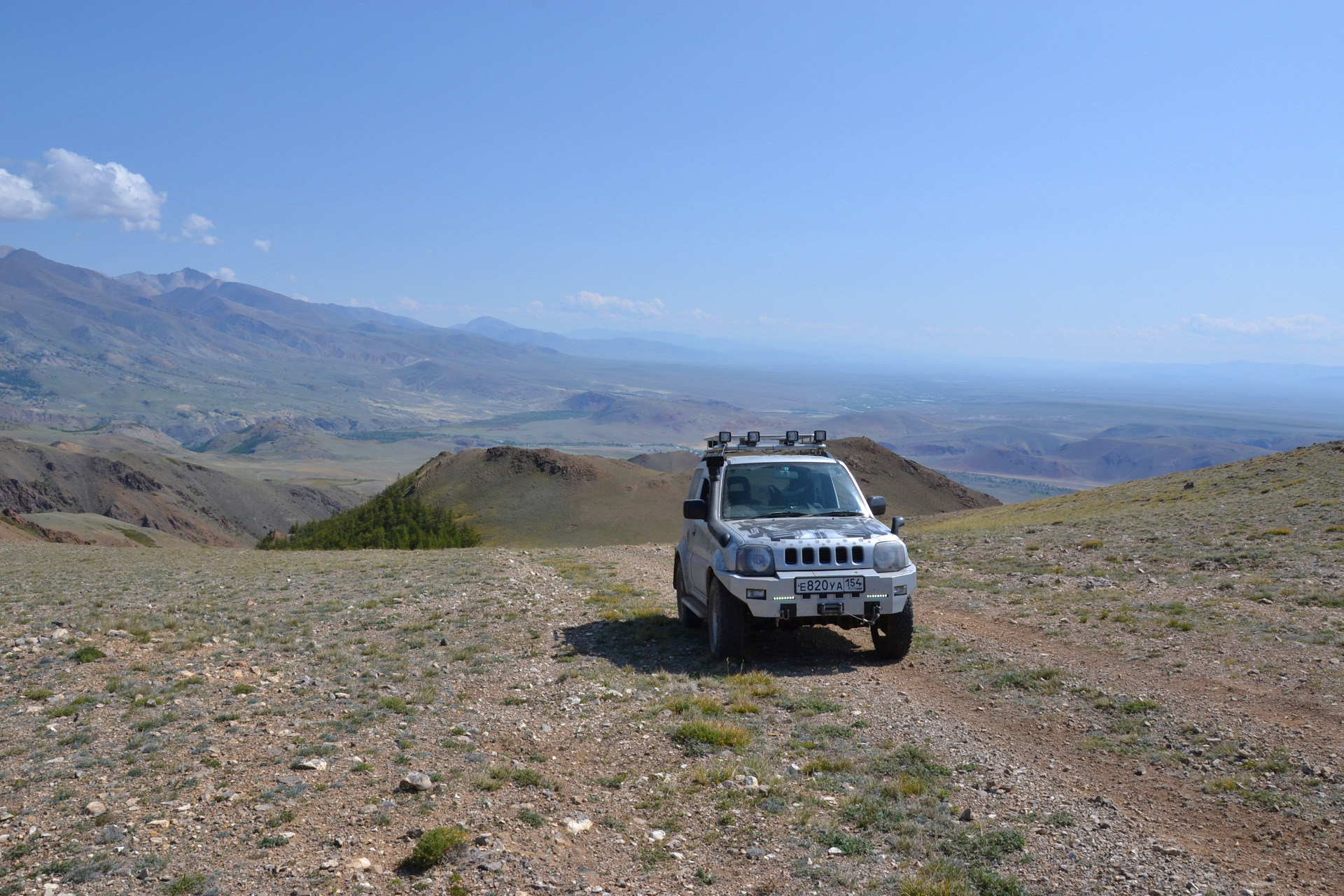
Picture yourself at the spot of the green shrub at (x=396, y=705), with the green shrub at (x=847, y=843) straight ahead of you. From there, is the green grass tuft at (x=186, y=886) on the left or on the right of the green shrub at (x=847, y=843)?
right

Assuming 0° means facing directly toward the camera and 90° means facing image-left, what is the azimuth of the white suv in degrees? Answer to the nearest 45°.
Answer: approximately 0°

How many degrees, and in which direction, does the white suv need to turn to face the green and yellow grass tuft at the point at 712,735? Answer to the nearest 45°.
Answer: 0° — it already faces it

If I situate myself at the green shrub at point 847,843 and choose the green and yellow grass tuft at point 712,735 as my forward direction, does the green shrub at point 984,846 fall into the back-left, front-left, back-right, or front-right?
back-right

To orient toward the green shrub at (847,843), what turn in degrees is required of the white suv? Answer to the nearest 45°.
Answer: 0° — it already faces it

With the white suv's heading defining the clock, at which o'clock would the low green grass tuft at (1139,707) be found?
The low green grass tuft is roughly at 10 o'clock from the white suv.

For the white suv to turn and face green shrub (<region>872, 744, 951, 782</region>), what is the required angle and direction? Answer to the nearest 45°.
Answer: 0° — it already faces it

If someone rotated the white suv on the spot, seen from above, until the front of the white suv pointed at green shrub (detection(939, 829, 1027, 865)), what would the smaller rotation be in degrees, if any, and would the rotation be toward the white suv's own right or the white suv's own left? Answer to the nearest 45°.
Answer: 0° — it already faces it

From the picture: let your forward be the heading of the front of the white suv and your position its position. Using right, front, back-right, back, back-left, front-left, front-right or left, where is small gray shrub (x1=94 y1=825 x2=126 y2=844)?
front-right

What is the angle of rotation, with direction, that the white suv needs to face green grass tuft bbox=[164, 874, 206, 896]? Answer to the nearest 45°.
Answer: approximately 45° to its right

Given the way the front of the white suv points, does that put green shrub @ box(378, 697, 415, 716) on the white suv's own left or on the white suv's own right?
on the white suv's own right
